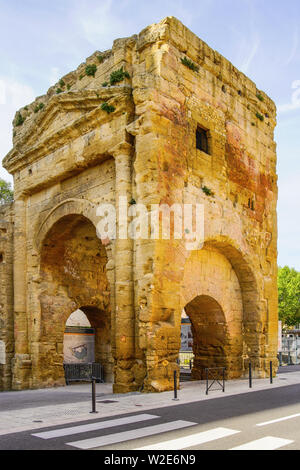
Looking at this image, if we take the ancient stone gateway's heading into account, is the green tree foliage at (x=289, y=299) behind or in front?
behind

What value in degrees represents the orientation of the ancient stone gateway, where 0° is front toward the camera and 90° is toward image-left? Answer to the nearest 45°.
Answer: approximately 45°

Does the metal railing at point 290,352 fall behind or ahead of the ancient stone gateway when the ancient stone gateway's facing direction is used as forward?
behind
